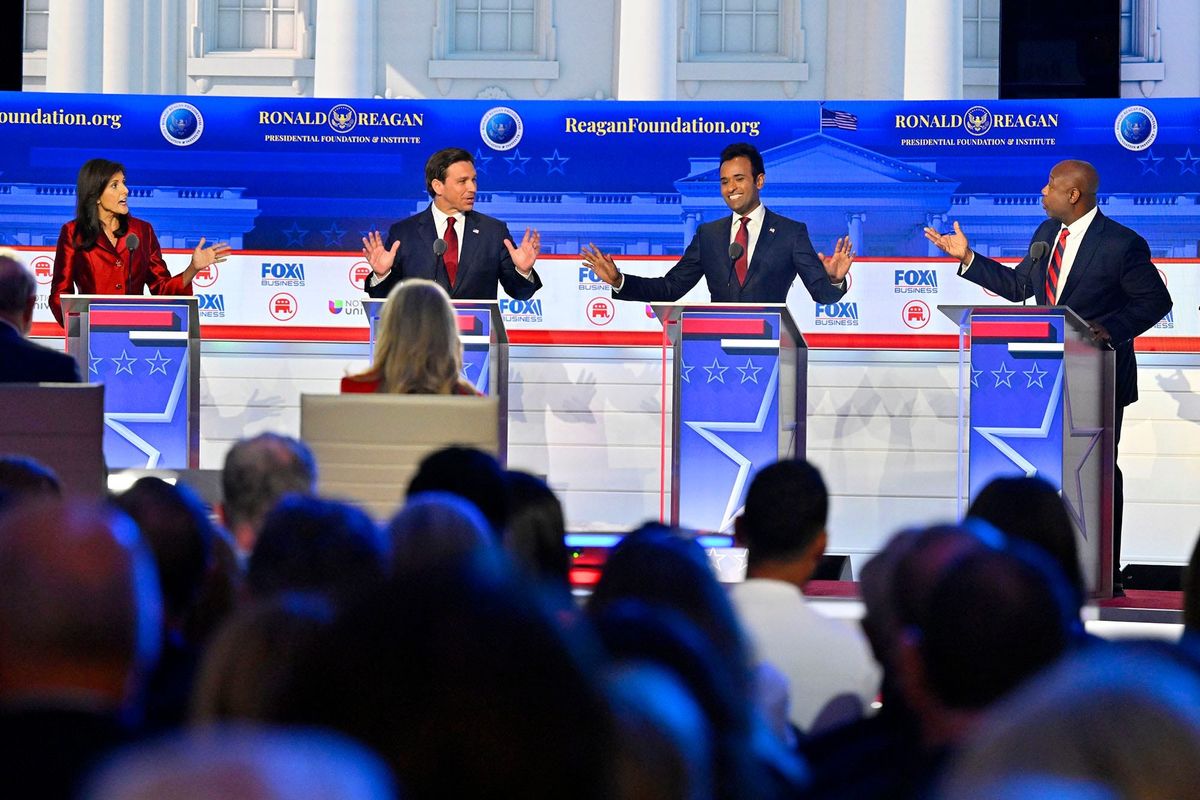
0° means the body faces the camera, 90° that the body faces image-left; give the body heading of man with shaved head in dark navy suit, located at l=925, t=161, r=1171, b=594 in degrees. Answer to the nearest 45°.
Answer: approximately 45°

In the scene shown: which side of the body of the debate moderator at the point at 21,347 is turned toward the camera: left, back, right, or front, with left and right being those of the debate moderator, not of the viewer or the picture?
back

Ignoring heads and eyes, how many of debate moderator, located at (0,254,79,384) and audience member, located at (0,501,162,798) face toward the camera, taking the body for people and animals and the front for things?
0

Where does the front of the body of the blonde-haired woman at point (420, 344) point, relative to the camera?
away from the camera

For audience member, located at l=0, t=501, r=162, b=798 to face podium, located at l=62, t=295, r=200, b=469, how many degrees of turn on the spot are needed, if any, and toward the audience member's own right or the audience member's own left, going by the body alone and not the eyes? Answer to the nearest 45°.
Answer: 0° — they already face it

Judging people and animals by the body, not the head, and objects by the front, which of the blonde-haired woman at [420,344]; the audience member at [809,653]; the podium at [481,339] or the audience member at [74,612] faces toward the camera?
the podium

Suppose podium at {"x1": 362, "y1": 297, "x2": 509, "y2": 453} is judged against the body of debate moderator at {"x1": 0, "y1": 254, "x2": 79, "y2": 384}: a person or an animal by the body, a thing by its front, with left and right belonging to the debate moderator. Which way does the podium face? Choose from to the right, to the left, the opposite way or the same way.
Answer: the opposite way

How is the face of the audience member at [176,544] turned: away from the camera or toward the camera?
away from the camera

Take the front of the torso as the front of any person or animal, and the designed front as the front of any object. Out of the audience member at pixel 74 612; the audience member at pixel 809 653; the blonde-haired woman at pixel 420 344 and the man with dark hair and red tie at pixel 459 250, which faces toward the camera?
the man with dark hair and red tie

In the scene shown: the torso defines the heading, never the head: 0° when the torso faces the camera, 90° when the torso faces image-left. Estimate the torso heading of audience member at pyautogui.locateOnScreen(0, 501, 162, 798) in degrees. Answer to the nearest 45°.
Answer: approximately 180°

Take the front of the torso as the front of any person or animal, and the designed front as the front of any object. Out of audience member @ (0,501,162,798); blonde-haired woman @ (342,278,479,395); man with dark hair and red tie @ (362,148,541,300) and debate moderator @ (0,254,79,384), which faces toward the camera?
the man with dark hair and red tie

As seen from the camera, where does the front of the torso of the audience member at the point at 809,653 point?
away from the camera

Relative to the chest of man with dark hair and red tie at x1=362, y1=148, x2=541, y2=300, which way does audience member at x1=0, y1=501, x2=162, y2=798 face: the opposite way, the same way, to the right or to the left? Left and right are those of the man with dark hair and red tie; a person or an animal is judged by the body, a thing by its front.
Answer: the opposite way

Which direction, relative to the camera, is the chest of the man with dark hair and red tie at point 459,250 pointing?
toward the camera

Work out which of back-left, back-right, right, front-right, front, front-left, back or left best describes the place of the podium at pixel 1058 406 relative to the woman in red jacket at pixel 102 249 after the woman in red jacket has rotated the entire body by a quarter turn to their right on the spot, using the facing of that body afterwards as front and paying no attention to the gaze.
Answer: left

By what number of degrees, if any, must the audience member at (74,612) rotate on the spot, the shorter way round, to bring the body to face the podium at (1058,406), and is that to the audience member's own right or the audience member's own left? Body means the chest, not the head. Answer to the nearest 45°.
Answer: approximately 45° to the audience member's own right

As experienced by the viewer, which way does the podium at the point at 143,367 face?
facing the viewer
